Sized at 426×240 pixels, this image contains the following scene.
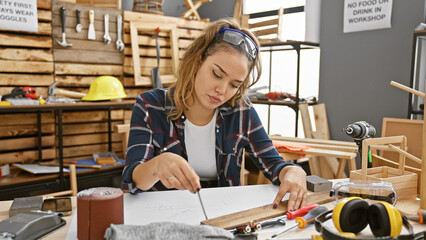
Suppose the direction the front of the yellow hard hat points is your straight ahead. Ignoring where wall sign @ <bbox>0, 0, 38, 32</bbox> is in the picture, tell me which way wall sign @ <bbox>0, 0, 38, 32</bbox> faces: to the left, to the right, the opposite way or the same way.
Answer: to the left

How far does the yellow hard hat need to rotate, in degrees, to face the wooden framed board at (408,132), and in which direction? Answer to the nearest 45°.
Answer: approximately 135° to its left

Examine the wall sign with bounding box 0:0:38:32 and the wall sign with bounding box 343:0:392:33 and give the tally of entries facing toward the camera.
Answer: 2

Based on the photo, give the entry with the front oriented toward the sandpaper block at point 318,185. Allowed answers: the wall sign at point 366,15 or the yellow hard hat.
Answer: the wall sign

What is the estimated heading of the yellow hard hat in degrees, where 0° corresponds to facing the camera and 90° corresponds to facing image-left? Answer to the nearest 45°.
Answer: approximately 90°

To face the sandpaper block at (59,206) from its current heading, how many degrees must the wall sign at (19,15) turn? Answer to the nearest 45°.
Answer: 0° — it already faces it
